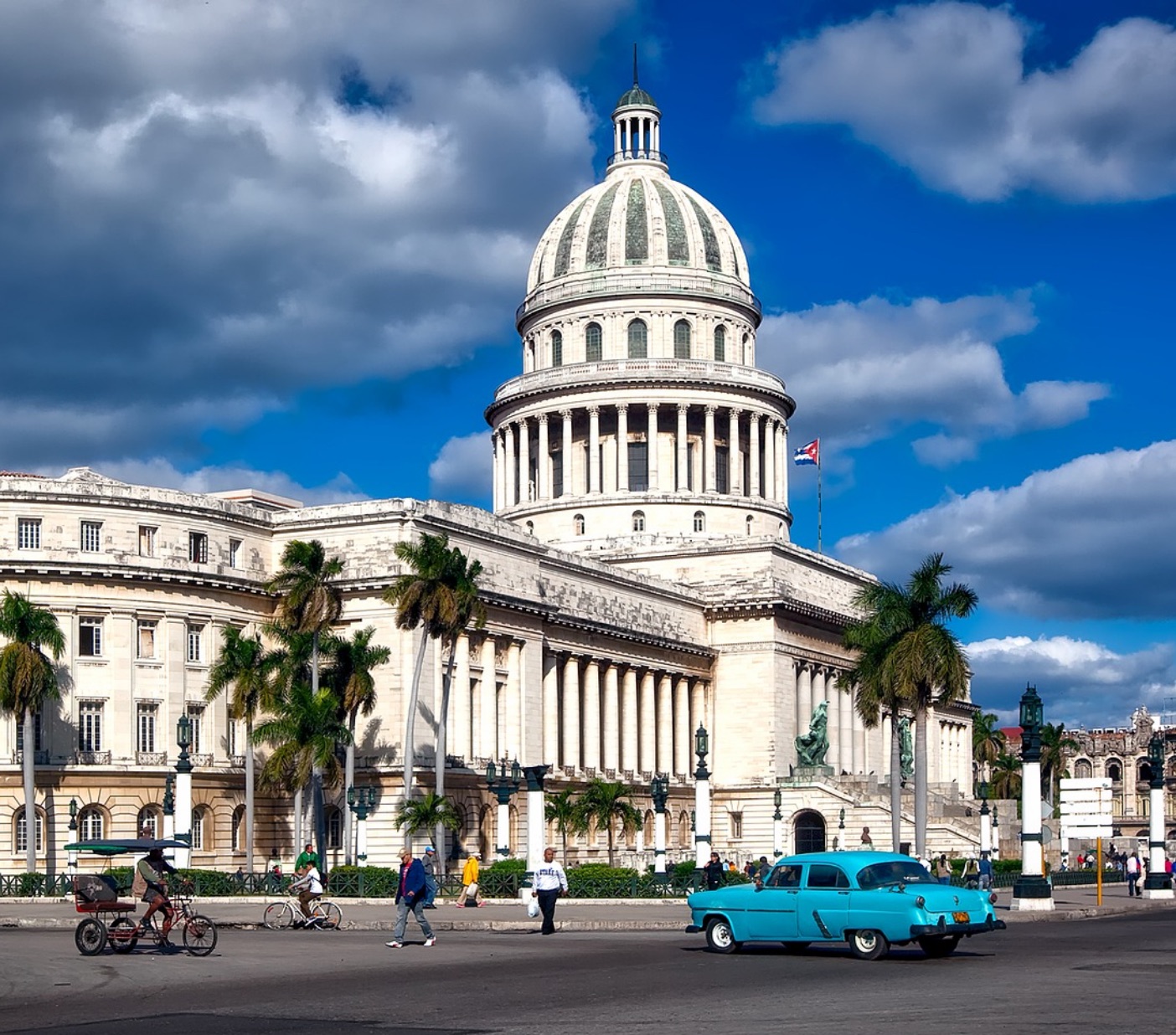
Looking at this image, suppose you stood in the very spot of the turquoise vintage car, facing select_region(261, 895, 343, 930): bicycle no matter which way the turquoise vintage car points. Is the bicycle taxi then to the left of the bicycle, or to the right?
left

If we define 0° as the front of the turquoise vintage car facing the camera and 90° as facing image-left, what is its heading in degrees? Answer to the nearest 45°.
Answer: approximately 135°

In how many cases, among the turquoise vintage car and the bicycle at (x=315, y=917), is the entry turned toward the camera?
0
